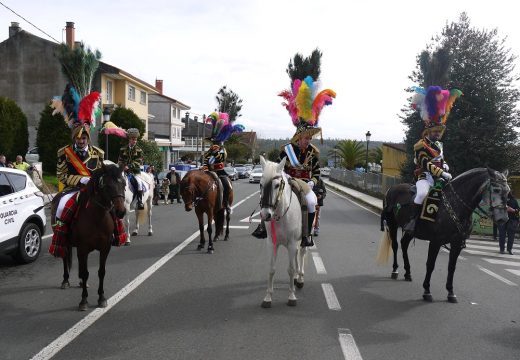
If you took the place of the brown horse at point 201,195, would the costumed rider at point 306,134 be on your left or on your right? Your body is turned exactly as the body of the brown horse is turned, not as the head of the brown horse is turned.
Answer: on your left

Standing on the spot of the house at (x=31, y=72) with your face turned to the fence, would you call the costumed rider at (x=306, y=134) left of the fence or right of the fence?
right

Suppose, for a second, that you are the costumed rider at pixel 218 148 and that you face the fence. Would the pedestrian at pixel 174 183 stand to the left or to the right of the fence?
left

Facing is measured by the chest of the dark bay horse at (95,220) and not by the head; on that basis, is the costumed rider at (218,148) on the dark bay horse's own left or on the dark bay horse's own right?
on the dark bay horse's own left

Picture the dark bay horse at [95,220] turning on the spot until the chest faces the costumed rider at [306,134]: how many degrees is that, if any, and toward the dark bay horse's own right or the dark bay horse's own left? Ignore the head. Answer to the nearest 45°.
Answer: approximately 45° to the dark bay horse's own left

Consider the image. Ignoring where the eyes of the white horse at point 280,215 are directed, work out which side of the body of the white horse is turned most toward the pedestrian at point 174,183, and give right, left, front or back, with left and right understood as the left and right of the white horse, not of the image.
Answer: back
